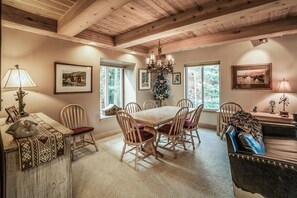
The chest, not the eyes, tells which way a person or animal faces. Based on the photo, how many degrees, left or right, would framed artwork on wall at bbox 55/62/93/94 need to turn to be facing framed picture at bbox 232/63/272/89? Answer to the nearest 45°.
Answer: approximately 45° to its left

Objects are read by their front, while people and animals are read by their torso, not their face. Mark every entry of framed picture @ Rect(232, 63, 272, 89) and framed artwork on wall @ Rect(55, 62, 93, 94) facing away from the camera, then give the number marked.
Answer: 0

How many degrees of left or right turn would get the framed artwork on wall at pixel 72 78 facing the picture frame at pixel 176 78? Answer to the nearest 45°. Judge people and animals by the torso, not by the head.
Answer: approximately 45° to its left

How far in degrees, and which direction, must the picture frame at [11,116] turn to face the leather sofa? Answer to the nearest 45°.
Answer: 0° — it already faces it

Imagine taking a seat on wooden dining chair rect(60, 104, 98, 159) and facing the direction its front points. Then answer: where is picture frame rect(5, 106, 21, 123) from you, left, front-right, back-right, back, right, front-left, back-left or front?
right

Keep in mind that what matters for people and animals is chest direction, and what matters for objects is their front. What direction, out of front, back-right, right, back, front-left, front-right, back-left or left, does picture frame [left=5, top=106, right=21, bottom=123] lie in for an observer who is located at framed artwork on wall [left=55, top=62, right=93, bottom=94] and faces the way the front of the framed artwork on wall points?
right

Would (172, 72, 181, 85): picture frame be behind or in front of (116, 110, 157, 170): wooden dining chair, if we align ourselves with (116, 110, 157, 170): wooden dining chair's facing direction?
in front

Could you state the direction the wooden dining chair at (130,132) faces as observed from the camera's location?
facing away from the viewer and to the right of the viewer

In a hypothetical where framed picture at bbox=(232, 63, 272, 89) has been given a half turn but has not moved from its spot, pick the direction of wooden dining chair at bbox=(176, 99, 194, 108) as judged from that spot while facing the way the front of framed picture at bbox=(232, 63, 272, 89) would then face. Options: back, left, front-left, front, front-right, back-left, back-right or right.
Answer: back-left
